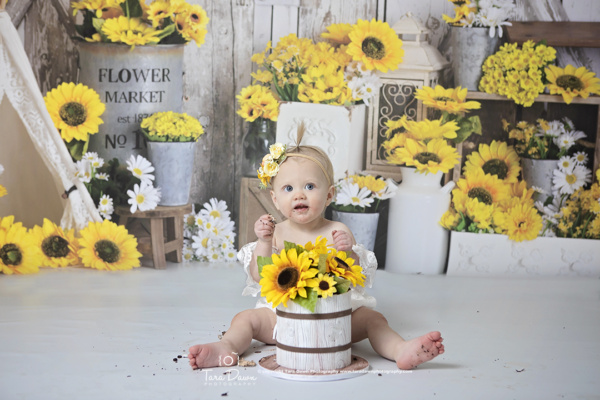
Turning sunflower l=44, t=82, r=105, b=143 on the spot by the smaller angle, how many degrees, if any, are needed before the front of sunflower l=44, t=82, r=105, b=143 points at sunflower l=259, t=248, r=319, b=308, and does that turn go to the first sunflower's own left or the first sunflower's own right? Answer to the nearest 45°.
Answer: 0° — it already faces it

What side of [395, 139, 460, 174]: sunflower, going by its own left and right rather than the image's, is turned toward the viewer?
front

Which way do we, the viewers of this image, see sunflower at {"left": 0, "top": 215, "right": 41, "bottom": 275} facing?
facing the viewer

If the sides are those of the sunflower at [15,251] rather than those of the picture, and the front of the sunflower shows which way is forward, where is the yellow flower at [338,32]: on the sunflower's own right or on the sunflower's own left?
on the sunflower's own left

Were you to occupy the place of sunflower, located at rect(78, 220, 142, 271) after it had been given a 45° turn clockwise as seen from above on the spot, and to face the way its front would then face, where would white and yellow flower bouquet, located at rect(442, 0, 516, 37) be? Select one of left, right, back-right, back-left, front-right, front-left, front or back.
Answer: back-left

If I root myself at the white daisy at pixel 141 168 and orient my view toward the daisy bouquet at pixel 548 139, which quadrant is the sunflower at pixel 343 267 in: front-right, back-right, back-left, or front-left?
front-right

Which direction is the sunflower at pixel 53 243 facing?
toward the camera

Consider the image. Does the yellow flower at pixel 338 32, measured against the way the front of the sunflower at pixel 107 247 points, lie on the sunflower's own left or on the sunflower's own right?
on the sunflower's own left

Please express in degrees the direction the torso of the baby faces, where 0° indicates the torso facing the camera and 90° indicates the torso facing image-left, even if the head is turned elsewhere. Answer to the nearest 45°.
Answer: approximately 0°
